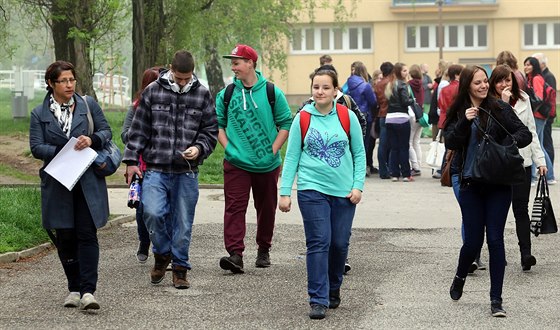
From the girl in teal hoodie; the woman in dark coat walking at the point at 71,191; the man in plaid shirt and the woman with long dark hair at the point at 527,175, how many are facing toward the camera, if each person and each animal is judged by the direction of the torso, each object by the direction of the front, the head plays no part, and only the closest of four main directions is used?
4

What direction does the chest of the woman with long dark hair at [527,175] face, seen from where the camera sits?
toward the camera

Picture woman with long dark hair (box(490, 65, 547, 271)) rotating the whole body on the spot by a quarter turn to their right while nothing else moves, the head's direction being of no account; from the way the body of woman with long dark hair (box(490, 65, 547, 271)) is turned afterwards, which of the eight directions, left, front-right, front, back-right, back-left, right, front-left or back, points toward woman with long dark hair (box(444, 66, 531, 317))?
left

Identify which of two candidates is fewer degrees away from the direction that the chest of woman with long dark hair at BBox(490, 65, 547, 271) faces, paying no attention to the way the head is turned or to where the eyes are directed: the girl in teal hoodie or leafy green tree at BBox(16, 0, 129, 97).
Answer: the girl in teal hoodie

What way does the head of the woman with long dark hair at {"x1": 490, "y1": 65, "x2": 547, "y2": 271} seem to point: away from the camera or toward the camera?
toward the camera

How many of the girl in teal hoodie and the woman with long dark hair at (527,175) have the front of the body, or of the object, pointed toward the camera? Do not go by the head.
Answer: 2

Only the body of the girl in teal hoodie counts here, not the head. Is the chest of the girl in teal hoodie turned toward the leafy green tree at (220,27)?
no

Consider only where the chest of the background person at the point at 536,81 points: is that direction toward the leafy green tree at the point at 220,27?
no

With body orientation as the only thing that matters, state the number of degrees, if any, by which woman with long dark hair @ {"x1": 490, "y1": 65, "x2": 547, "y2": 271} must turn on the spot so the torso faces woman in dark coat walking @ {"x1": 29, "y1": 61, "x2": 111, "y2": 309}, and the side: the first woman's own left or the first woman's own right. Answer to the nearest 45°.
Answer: approximately 45° to the first woman's own right

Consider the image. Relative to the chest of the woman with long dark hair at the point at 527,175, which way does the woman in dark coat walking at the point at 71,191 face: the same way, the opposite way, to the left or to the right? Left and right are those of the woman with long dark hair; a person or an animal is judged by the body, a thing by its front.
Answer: the same way

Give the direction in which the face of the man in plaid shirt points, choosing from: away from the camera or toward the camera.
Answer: toward the camera

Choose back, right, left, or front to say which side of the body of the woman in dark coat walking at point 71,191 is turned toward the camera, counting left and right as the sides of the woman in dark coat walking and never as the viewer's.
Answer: front

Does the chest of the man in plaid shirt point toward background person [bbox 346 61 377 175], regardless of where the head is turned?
no

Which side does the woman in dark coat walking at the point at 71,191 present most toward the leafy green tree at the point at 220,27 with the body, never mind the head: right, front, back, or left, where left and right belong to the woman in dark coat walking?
back

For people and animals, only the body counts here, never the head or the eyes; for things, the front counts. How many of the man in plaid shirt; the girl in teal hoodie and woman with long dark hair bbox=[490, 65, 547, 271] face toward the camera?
3

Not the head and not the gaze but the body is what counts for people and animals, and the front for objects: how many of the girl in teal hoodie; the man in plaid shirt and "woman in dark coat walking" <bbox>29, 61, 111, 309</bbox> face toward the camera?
3

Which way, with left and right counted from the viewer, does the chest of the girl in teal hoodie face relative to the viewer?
facing the viewer

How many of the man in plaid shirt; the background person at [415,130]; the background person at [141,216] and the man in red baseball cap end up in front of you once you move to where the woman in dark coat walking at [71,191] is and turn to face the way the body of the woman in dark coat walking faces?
0

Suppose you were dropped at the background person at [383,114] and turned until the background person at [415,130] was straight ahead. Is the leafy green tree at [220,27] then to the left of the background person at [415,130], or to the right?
left

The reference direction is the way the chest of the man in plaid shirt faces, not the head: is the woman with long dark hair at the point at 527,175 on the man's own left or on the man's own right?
on the man's own left
